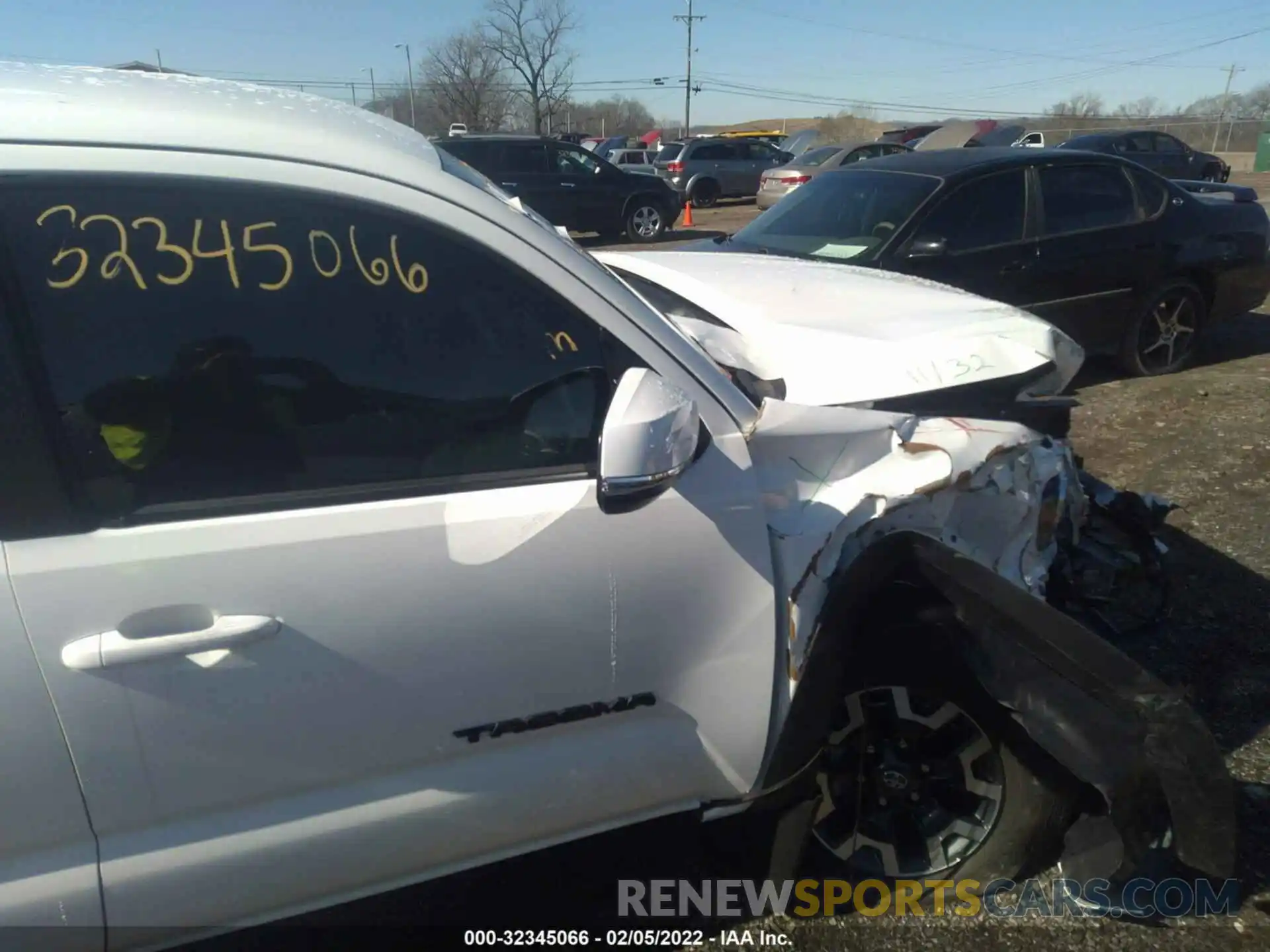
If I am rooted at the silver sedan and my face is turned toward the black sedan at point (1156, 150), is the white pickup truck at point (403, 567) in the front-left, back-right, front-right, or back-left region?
back-right

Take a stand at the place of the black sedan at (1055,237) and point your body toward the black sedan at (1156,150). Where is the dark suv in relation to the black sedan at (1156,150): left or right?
left

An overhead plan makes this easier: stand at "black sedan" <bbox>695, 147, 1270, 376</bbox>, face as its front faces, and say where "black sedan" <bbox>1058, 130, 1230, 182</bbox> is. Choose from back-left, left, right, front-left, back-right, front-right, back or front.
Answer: back-right

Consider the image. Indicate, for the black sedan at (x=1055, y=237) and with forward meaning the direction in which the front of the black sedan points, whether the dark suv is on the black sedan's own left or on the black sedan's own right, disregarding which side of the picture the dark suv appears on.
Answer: on the black sedan's own right

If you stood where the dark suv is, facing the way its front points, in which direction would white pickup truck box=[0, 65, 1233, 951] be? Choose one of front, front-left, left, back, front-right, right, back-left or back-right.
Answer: right

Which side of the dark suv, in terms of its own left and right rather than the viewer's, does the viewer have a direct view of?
right

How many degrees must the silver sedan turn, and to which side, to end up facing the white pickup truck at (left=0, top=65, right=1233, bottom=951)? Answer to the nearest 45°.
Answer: approximately 135° to its right

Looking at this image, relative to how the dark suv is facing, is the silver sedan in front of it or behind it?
in front

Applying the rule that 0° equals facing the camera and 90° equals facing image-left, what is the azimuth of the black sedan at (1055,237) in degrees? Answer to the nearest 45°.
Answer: approximately 45°

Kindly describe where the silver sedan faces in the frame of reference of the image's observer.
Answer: facing away from the viewer and to the right of the viewer

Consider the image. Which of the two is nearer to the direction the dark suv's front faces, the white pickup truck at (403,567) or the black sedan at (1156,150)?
the black sedan

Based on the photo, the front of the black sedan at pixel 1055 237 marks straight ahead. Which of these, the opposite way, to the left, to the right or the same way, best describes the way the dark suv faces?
the opposite way

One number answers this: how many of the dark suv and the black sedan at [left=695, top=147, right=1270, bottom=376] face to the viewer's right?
1
